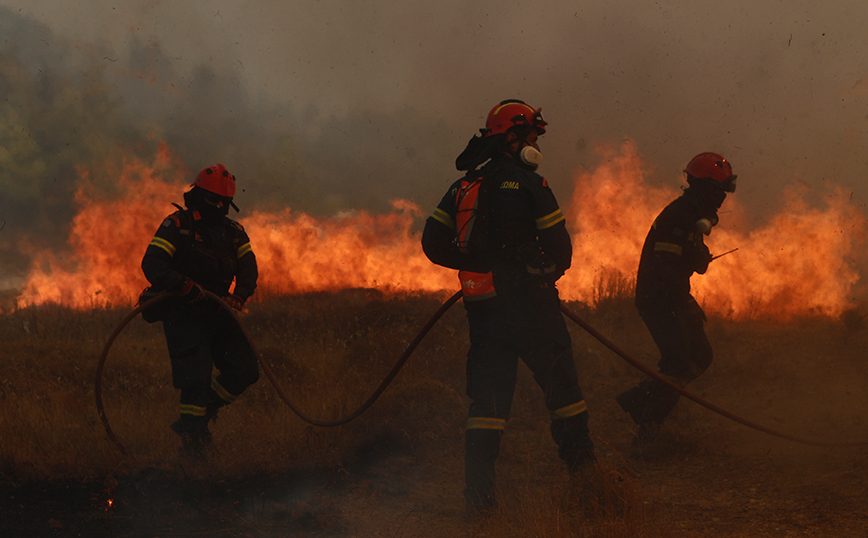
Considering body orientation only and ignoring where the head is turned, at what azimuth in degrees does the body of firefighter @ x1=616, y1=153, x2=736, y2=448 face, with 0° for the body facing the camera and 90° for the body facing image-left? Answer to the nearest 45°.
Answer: approximately 270°

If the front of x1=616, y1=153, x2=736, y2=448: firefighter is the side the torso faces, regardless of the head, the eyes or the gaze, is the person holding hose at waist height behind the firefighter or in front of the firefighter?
behind

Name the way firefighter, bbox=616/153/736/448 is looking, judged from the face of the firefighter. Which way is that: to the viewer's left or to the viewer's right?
to the viewer's right

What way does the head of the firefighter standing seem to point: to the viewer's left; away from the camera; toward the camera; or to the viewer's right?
to the viewer's right
